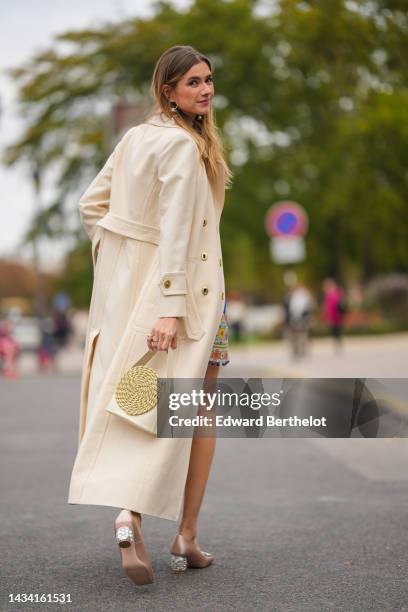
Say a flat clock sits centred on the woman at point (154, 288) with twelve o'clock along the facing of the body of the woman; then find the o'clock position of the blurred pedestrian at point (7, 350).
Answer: The blurred pedestrian is roughly at 10 o'clock from the woman.

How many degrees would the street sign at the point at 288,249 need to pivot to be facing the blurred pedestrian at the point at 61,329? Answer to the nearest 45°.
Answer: approximately 135° to its right

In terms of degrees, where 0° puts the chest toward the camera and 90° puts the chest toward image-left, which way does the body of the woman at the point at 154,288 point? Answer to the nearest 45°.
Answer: approximately 225°

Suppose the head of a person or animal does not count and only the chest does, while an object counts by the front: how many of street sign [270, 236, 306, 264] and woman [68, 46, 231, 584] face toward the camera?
1

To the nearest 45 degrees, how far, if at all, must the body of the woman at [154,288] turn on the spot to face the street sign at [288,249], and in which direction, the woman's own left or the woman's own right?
approximately 45° to the woman's own left

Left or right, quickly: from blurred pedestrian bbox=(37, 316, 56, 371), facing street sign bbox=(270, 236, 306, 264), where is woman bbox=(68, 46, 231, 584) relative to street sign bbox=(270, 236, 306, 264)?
right

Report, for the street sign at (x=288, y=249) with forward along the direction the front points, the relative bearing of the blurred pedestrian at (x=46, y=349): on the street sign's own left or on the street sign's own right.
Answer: on the street sign's own right
